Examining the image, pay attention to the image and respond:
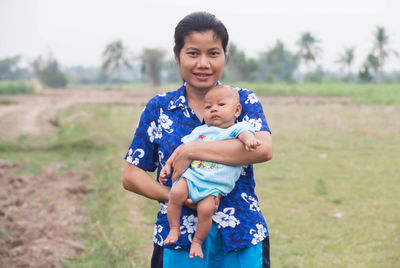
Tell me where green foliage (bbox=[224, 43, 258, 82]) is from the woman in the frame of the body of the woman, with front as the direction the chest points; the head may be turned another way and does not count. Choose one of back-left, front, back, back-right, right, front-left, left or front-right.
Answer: back

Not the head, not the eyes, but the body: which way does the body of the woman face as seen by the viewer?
toward the camera
